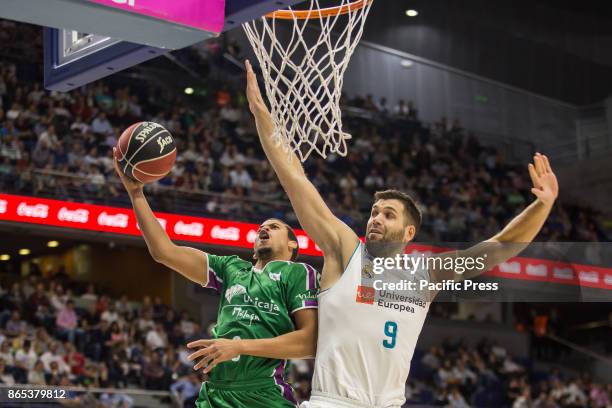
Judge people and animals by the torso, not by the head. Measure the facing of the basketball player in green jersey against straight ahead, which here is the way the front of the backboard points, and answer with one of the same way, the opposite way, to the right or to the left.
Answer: the opposite way

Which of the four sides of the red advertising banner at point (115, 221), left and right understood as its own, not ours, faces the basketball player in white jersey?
front

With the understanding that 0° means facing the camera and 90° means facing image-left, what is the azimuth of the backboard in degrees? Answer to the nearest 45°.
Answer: approximately 225°

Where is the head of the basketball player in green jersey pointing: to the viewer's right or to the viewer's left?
to the viewer's left

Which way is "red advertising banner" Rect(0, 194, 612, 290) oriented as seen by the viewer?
toward the camera

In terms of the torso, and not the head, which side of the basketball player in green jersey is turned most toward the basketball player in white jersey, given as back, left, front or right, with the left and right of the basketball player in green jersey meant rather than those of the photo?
left

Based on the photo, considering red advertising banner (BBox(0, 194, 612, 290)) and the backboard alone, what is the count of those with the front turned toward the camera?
1

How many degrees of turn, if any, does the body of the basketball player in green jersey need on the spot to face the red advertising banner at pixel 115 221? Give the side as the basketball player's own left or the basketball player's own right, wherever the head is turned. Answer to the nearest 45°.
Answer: approximately 135° to the basketball player's own right
